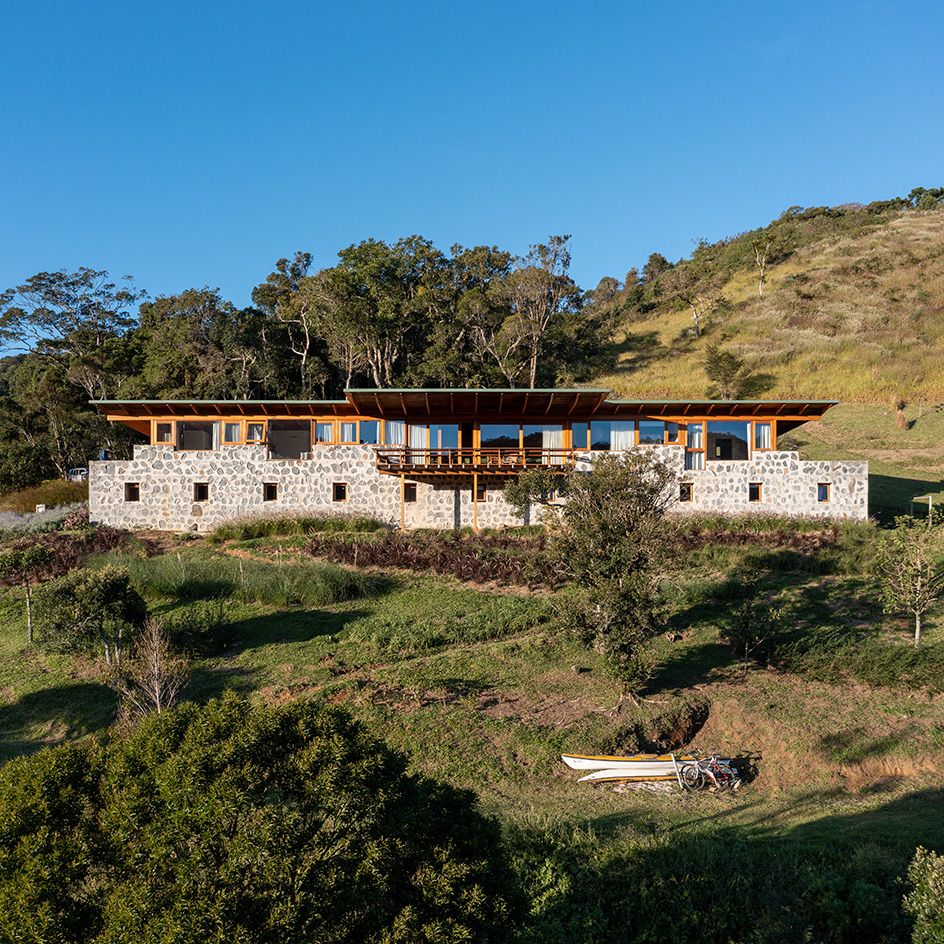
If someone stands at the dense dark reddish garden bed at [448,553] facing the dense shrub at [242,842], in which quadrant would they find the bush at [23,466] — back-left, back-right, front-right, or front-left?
back-right

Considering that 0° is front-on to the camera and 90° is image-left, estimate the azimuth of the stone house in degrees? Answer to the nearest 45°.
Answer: approximately 0°
